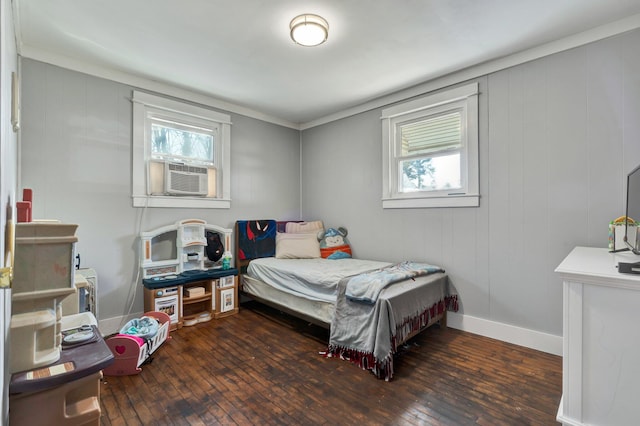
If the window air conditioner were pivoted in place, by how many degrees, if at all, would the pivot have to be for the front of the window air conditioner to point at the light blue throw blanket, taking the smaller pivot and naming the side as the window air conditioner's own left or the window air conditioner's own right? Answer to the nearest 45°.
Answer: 0° — it already faces it

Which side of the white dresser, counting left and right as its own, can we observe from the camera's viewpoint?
left

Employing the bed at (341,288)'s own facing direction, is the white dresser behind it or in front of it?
in front

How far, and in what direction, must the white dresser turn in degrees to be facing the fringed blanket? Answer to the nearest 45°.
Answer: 0° — it already faces it

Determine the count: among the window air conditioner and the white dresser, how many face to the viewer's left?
1
